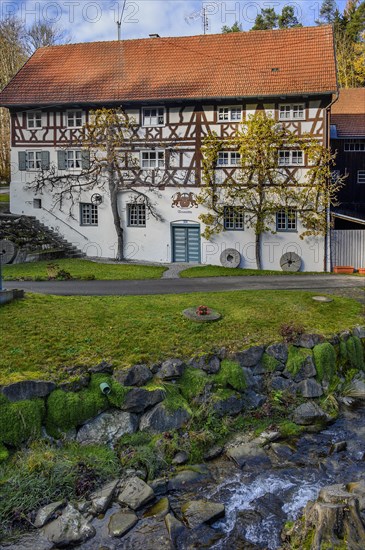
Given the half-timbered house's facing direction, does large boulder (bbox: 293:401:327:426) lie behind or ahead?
ahead

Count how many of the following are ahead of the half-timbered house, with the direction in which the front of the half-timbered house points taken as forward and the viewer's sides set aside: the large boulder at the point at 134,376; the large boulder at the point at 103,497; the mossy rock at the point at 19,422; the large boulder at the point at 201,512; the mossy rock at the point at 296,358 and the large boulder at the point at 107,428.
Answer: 6

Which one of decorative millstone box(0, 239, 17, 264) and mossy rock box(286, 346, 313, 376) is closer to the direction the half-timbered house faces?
the mossy rock

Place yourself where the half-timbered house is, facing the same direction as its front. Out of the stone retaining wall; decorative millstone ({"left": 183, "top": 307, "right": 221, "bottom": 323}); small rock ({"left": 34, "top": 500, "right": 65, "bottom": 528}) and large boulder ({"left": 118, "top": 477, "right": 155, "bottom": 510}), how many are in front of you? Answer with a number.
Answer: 4

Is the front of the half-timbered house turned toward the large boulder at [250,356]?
yes

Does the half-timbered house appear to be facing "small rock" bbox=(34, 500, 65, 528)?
yes

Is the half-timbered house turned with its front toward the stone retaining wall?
yes

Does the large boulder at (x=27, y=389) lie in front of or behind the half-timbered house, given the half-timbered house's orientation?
in front

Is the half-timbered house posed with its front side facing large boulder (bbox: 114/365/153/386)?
yes

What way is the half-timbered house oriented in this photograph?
toward the camera

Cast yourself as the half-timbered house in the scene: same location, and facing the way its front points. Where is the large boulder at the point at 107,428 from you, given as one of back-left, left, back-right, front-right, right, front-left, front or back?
front

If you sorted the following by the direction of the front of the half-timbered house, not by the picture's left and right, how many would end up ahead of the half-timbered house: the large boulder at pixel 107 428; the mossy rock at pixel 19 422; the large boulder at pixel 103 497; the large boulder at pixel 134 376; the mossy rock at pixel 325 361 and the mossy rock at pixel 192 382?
6

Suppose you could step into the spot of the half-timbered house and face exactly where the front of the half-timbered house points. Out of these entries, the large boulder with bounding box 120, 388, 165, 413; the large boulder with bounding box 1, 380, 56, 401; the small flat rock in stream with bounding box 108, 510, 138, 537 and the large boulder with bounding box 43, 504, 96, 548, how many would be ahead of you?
4

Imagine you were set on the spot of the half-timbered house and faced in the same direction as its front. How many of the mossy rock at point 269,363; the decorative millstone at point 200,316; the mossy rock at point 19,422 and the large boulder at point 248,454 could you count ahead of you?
4

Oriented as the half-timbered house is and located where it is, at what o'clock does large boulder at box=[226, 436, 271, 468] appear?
The large boulder is roughly at 12 o'clock from the half-timbered house.

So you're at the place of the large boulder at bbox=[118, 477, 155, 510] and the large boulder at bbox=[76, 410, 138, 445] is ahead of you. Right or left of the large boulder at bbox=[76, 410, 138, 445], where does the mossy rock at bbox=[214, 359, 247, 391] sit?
right

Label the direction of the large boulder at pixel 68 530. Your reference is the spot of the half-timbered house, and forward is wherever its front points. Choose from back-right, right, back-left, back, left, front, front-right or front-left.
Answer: front

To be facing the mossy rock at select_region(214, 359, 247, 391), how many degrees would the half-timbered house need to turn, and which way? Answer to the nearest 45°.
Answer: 0° — it already faces it

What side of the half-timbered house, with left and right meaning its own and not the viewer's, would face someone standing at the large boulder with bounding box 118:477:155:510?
front

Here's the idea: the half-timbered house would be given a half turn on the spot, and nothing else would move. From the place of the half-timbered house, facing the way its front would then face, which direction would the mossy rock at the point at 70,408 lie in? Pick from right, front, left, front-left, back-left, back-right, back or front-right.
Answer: back

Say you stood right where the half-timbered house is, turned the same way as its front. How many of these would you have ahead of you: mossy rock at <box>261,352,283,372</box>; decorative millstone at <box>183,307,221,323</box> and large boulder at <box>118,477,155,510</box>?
3
